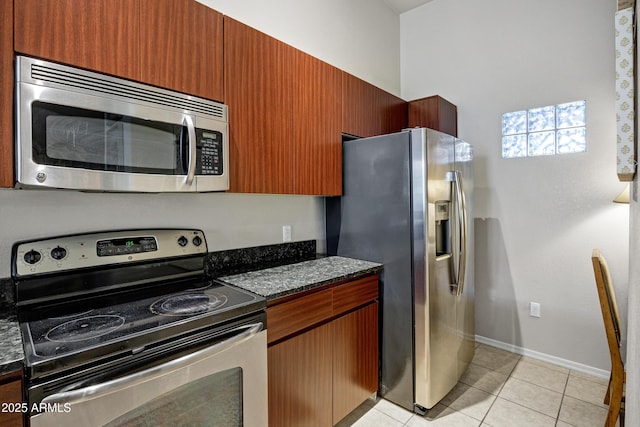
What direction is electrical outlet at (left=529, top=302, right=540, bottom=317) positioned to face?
toward the camera

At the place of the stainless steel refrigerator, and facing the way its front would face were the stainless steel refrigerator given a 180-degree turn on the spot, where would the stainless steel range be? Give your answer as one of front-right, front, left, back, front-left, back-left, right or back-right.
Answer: left

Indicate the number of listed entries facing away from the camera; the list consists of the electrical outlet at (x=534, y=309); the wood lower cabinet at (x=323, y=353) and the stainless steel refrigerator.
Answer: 0

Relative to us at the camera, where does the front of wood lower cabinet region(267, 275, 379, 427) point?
facing the viewer and to the right of the viewer

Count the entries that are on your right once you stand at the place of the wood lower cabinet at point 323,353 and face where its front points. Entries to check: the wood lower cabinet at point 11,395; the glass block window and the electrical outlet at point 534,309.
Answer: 1

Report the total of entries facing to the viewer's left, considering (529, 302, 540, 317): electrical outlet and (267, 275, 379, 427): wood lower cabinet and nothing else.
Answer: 0

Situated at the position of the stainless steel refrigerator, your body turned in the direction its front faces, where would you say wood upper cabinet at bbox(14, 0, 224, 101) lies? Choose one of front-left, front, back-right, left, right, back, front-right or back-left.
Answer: right

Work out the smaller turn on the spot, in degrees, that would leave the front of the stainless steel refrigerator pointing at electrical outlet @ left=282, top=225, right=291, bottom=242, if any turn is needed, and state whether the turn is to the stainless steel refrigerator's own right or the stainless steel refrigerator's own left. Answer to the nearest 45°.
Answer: approximately 135° to the stainless steel refrigerator's own right

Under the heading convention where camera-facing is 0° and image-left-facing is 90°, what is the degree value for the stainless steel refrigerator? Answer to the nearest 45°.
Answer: approximately 315°

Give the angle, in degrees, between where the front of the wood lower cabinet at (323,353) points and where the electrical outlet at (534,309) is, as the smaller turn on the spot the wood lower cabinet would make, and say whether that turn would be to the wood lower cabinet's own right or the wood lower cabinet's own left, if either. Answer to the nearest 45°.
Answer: approximately 90° to the wood lower cabinet's own left

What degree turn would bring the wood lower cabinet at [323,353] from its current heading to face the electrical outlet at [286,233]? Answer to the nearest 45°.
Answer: approximately 180°

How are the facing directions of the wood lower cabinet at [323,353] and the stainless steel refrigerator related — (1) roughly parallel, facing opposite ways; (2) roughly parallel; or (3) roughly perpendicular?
roughly parallel
